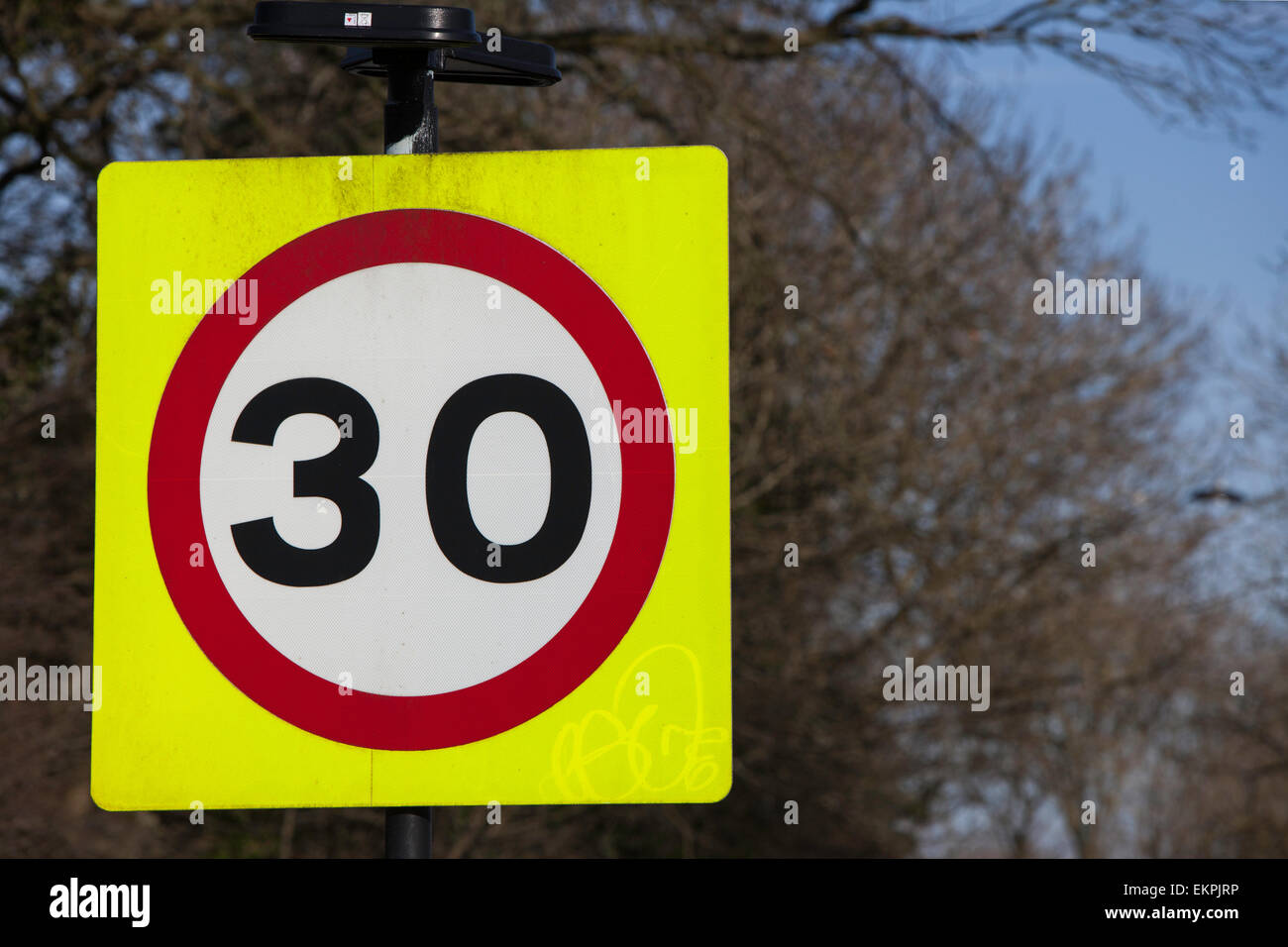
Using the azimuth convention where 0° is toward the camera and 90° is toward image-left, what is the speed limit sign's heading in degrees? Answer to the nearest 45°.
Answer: approximately 0°
